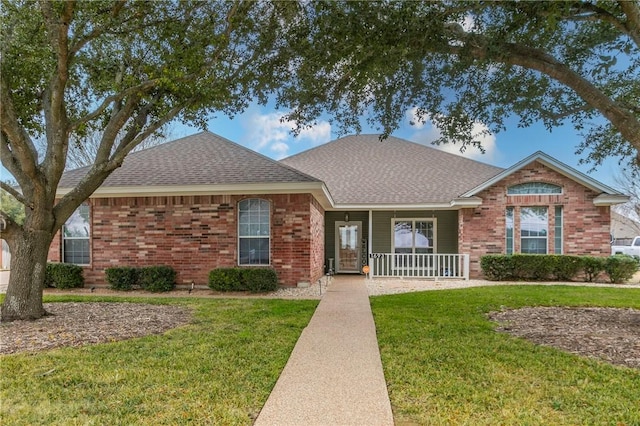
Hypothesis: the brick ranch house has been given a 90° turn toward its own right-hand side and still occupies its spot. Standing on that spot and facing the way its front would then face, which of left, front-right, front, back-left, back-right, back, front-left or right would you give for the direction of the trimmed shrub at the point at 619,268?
back

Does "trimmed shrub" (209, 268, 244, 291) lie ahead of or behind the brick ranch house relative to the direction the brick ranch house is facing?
ahead

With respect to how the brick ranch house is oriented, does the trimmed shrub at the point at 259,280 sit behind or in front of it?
in front

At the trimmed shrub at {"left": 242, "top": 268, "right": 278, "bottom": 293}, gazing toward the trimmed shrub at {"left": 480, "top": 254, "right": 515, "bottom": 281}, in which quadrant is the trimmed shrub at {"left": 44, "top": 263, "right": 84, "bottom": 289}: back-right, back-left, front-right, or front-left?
back-left

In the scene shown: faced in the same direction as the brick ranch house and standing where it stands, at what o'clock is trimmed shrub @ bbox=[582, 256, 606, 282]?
The trimmed shrub is roughly at 9 o'clock from the brick ranch house.

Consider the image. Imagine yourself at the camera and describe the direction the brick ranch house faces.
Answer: facing the viewer

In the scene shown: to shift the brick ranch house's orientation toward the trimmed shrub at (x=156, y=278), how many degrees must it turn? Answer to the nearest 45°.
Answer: approximately 45° to its right

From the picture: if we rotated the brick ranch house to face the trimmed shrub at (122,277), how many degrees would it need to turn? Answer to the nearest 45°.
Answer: approximately 45° to its right
